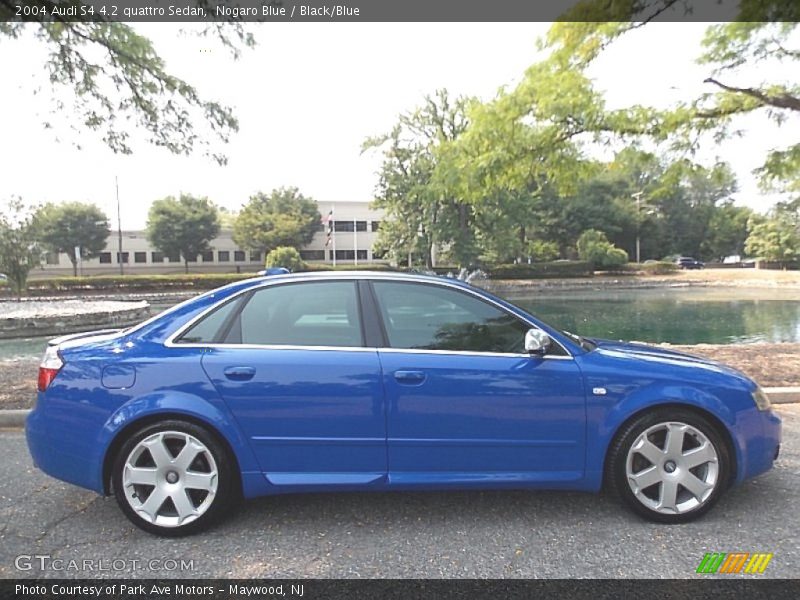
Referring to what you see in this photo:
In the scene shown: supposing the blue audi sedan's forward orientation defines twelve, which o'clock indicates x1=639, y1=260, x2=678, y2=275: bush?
The bush is roughly at 10 o'clock from the blue audi sedan.

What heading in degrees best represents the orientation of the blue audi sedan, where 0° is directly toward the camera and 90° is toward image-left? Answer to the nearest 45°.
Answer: approximately 270°

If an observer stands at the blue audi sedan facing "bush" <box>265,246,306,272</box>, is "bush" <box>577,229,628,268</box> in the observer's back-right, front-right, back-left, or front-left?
front-right

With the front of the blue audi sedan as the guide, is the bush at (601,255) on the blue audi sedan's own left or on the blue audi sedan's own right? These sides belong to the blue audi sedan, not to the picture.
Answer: on the blue audi sedan's own left

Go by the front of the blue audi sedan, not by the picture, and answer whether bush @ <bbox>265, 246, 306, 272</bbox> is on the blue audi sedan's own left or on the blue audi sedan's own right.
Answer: on the blue audi sedan's own left

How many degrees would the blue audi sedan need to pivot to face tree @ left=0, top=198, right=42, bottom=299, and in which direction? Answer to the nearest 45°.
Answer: approximately 135° to its left

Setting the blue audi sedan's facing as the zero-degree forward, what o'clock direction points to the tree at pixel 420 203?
The tree is roughly at 9 o'clock from the blue audi sedan.

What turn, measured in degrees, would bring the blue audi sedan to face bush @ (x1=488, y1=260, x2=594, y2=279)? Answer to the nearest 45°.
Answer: approximately 90° to its left

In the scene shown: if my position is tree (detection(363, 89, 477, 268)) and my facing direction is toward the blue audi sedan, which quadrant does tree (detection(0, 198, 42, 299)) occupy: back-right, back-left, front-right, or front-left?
front-right
